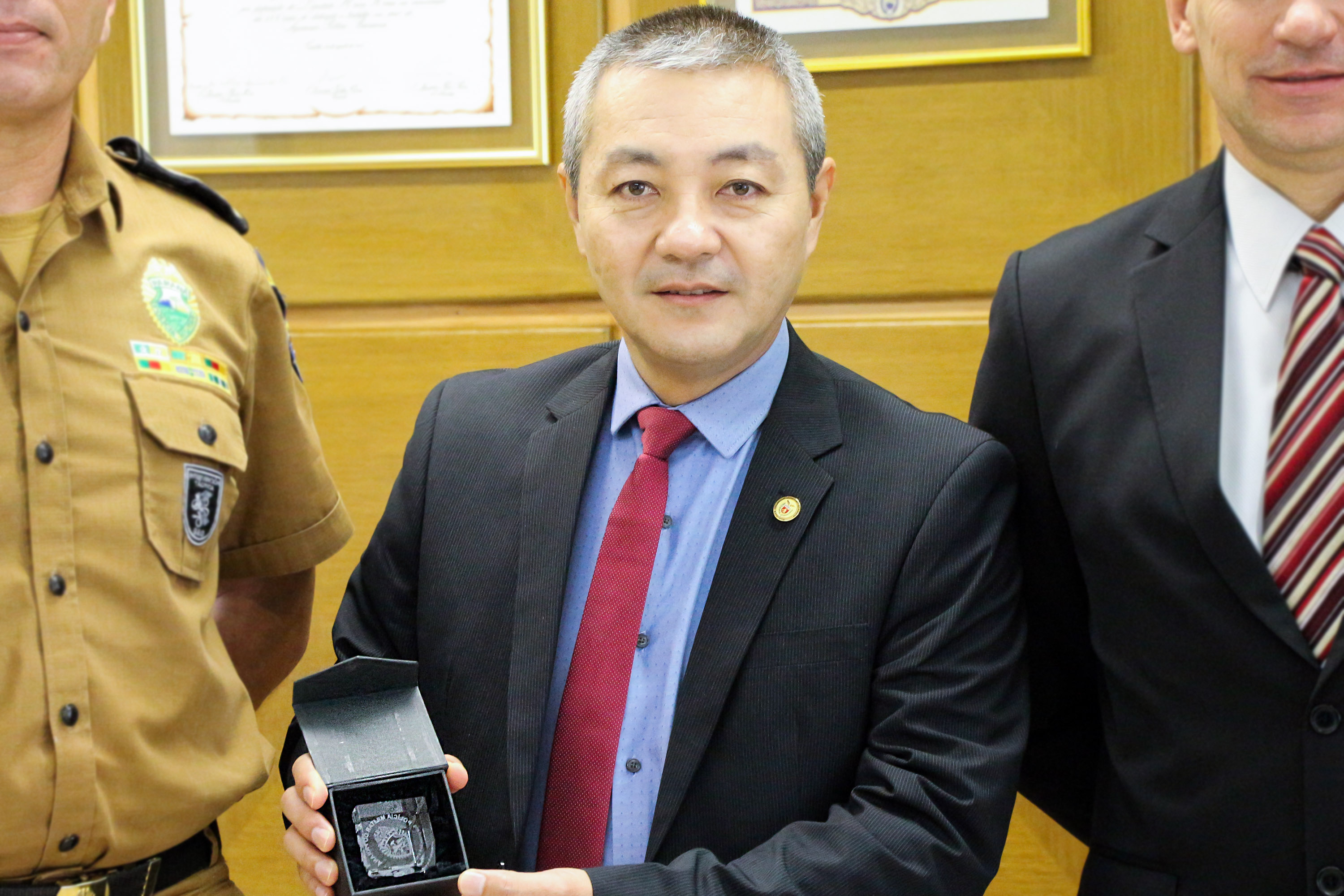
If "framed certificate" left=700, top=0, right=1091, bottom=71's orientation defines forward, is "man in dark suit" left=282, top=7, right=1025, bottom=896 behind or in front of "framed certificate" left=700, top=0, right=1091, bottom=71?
in front

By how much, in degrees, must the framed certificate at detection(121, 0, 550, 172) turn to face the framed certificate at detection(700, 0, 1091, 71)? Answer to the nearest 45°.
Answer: approximately 45° to its left

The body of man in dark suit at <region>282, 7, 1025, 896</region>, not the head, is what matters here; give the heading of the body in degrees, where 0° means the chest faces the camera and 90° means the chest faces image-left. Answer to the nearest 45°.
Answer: approximately 0°

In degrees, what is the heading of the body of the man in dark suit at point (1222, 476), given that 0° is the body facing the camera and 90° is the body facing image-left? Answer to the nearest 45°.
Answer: approximately 0°

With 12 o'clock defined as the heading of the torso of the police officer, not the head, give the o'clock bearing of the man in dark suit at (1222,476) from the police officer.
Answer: The man in dark suit is roughly at 10 o'clock from the police officer.
